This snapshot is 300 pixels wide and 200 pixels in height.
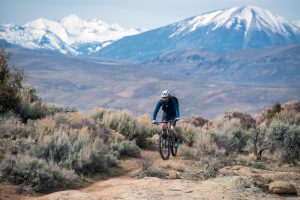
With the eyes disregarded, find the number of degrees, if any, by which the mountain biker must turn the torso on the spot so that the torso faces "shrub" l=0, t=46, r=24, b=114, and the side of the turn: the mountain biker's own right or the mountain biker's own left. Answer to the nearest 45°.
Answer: approximately 90° to the mountain biker's own right

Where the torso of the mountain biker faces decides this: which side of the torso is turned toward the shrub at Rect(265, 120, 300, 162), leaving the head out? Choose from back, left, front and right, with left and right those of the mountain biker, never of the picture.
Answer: left

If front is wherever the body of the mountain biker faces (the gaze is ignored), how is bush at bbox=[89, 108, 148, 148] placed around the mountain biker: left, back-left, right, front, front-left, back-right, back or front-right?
back-right

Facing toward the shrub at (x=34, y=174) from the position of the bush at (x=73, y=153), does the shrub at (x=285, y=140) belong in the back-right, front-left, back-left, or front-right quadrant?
back-left

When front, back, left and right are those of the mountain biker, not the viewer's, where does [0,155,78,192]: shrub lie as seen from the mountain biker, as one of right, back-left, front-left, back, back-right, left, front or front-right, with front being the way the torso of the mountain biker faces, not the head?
front-right

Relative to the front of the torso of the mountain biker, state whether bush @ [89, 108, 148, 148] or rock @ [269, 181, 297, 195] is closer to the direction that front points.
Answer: the rock

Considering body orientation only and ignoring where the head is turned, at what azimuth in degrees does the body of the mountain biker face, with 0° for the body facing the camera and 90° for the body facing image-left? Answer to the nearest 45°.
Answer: approximately 0°

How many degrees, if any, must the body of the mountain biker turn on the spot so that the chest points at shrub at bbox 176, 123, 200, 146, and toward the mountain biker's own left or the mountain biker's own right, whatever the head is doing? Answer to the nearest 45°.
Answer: approximately 180°

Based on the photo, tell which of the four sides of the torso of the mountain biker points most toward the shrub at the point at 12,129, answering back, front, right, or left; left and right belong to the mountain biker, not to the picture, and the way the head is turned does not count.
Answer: right

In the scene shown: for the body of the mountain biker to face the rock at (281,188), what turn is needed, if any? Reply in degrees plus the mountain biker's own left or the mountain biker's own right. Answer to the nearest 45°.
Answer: approximately 45° to the mountain biker's own left
